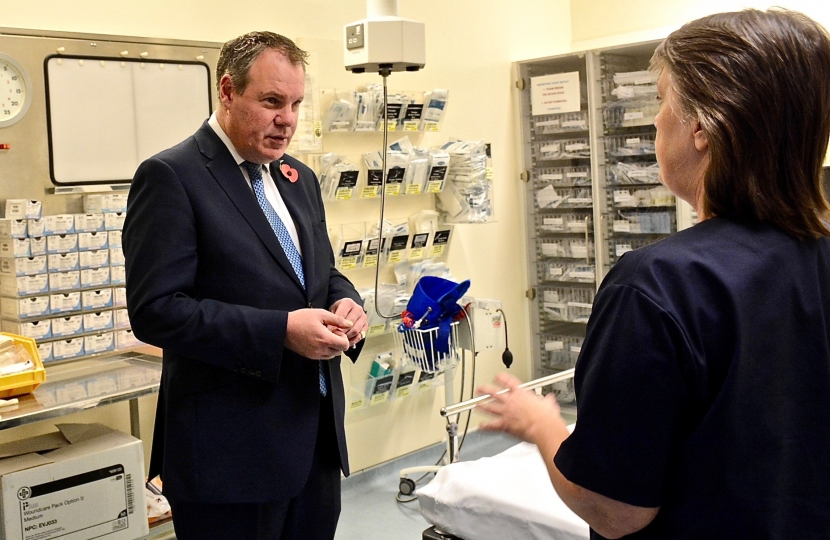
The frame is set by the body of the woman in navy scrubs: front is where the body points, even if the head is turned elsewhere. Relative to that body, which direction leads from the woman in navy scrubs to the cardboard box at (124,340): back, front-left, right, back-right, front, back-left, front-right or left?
front

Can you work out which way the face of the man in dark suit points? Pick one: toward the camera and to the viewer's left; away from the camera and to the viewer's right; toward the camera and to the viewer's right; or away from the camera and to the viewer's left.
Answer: toward the camera and to the viewer's right

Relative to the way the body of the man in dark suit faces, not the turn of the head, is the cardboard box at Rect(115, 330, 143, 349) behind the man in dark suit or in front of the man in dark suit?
behind

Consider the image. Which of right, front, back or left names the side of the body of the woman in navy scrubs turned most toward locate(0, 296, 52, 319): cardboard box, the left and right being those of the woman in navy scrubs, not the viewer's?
front

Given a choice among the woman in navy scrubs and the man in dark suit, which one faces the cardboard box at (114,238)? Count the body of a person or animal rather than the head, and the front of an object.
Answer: the woman in navy scrubs

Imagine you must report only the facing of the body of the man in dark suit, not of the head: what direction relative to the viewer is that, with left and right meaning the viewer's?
facing the viewer and to the right of the viewer

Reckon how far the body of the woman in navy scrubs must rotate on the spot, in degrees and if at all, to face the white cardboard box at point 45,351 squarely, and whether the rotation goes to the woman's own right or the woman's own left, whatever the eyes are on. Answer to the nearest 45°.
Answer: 0° — they already face it

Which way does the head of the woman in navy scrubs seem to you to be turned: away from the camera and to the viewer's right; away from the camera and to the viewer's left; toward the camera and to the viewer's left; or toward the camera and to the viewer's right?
away from the camera and to the viewer's left

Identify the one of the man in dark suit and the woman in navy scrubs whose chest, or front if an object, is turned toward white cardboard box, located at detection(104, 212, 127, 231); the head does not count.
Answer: the woman in navy scrubs

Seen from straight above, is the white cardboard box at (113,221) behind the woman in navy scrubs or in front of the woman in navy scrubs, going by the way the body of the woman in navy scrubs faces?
in front

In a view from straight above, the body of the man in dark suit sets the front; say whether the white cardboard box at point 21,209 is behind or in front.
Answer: behind

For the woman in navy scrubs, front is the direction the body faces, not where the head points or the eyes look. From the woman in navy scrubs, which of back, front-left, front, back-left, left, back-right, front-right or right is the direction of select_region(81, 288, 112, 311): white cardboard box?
front

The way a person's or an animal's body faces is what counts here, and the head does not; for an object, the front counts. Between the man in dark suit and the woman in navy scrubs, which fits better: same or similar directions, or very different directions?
very different directions

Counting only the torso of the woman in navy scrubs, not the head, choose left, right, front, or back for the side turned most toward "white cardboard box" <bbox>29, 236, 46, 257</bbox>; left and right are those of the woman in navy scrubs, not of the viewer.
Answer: front
